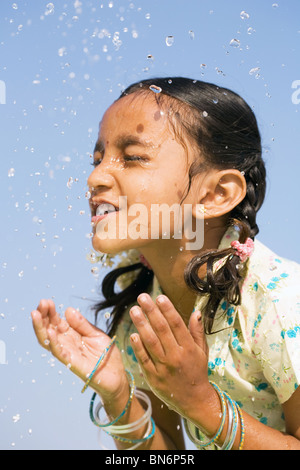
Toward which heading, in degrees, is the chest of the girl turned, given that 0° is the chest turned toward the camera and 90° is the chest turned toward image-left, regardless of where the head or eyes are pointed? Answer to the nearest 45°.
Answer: approximately 45°
